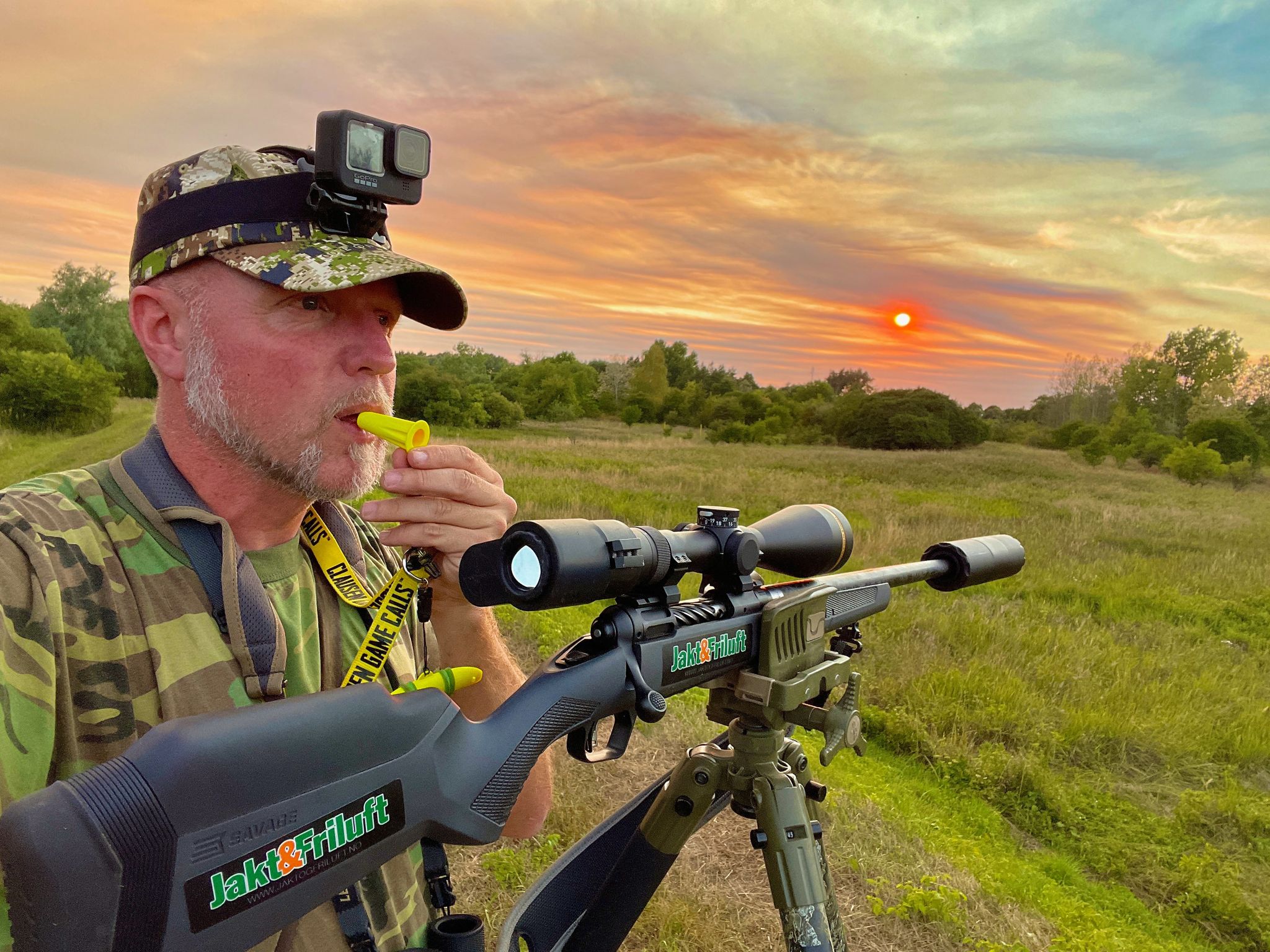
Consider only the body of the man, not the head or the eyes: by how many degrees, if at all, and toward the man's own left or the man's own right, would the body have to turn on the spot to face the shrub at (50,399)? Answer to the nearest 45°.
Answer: approximately 135° to the man's own left

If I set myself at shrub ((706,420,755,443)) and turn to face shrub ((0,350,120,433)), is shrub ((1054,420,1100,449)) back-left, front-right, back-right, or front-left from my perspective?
back-left

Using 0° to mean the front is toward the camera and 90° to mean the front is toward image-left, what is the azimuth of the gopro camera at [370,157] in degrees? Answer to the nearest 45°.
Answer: approximately 315°

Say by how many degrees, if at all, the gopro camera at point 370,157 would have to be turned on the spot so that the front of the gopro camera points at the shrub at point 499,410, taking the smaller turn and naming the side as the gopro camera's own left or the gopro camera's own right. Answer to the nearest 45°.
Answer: approximately 135° to the gopro camera's own left

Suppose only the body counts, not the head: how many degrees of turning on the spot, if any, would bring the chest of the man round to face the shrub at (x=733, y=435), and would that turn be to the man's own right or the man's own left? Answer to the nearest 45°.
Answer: approximately 90° to the man's own left

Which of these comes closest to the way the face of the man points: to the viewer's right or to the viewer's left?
to the viewer's right

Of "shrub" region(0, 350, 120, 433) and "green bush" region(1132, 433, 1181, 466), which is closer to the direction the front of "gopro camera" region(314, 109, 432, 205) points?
the green bush

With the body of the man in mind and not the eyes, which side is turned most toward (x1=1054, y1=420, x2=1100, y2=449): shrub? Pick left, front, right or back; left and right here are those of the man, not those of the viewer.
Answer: left

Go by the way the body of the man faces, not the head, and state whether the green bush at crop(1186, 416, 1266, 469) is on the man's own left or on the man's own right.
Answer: on the man's own left

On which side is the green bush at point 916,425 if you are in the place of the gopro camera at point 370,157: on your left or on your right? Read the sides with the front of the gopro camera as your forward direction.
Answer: on your left

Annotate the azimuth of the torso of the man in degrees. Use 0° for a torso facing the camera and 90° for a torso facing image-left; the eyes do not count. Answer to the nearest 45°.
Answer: approximately 315°

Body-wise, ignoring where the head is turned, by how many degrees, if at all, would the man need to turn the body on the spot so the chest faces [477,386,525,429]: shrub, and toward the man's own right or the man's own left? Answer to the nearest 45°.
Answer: approximately 135° to the man's own left
